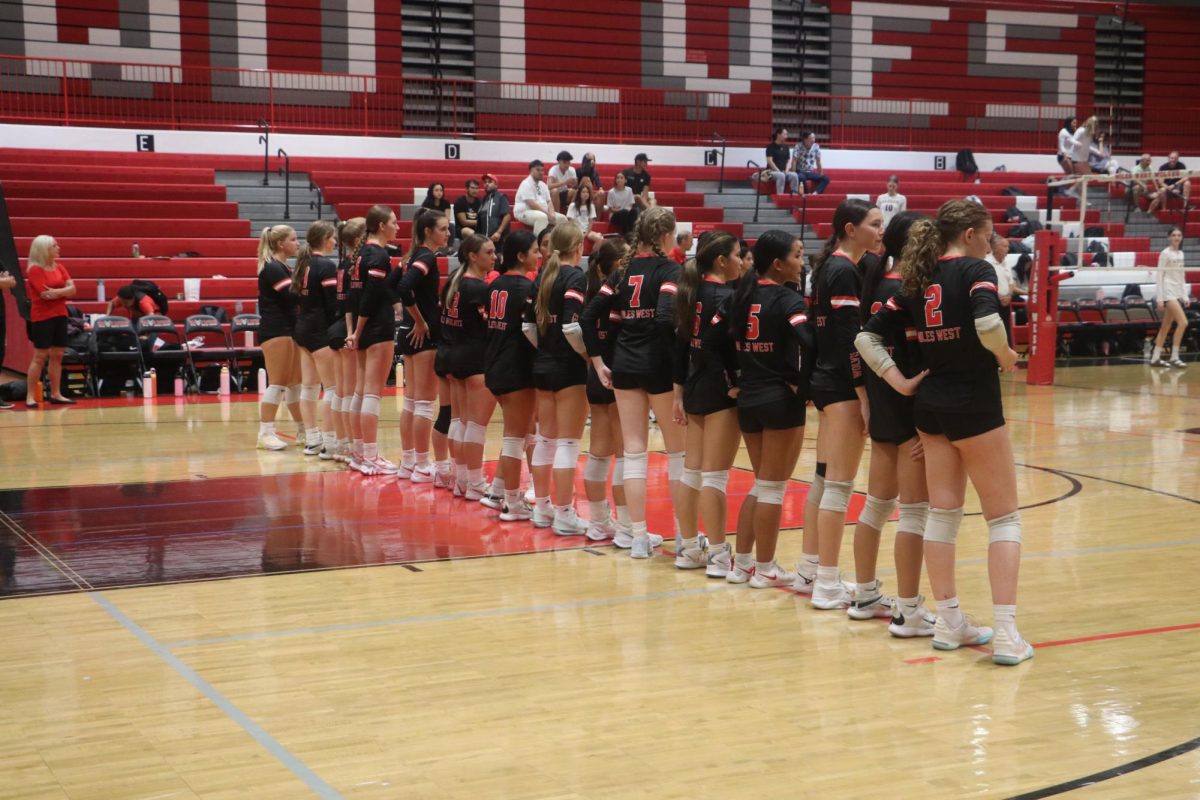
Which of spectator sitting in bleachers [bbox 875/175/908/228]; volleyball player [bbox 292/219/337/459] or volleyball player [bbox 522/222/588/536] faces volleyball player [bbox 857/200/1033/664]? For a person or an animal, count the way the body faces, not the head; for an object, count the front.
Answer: the spectator sitting in bleachers

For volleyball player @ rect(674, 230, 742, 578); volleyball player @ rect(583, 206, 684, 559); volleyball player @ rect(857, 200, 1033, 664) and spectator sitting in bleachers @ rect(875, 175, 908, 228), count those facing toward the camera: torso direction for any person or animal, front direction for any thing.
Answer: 1

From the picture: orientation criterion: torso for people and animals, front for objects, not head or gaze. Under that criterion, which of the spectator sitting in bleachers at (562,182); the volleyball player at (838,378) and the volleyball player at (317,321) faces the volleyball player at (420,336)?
the spectator sitting in bleachers

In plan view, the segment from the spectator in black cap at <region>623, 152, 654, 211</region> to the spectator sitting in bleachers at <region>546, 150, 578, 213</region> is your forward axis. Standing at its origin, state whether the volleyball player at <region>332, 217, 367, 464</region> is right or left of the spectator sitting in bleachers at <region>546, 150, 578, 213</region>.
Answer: left

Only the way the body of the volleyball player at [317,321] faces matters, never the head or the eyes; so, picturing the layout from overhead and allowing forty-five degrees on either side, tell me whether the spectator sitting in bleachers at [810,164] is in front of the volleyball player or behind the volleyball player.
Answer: in front

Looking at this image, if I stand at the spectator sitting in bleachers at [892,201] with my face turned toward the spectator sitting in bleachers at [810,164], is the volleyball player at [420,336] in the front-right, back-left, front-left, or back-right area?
back-left

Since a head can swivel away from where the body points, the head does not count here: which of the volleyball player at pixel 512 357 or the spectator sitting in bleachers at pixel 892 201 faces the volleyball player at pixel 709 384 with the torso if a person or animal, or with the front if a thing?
the spectator sitting in bleachers

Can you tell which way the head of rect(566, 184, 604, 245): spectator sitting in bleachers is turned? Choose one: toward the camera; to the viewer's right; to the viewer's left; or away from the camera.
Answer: toward the camera

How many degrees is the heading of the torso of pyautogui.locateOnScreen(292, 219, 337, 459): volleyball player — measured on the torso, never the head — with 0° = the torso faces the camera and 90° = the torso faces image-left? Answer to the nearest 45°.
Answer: approximately 225°

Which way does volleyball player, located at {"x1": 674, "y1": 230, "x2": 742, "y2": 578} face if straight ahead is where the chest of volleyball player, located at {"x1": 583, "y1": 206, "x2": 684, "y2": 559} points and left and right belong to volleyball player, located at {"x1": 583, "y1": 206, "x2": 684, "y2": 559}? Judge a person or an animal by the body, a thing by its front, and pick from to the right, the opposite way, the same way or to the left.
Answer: the same way

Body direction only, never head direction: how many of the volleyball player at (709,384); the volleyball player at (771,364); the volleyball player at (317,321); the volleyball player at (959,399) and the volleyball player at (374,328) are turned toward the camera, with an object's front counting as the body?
0

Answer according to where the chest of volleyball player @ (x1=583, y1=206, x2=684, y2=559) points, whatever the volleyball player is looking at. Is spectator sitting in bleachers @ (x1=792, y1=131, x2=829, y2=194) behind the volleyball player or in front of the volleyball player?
in front

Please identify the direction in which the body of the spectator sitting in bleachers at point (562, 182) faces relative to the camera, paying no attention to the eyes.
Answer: toward the camera

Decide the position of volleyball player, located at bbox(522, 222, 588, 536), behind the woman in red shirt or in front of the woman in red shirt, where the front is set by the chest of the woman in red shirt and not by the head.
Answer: in front

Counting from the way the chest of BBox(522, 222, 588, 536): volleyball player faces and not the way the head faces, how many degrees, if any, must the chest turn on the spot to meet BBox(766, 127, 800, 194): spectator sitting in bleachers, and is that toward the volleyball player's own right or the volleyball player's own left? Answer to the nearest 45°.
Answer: approximately 45° to the volleyball player's own left

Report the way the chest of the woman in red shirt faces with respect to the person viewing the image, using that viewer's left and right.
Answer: facing the viewer and to the right of the viewer
